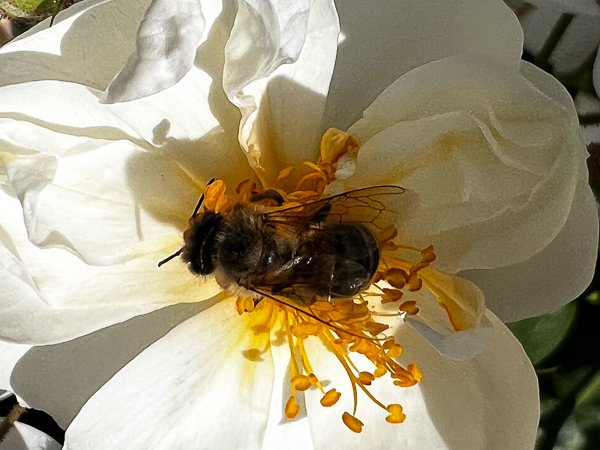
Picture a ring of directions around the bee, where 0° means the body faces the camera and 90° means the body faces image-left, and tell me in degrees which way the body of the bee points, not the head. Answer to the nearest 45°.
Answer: approximately 90°
